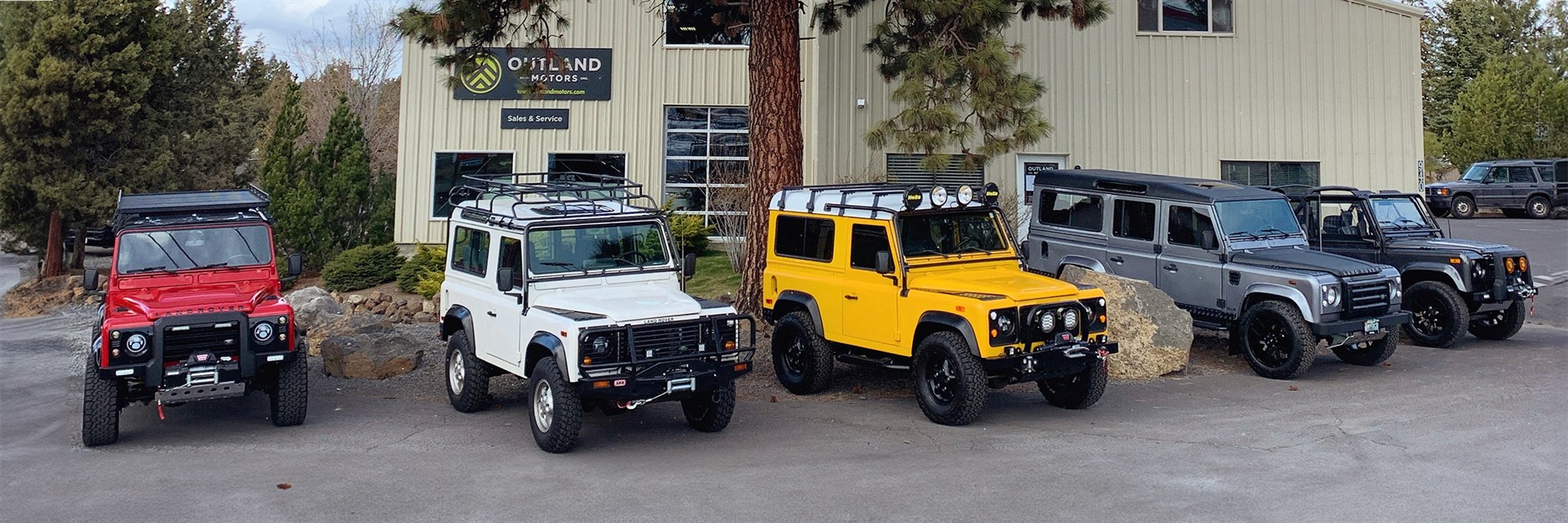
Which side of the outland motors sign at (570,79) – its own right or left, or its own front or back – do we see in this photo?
front

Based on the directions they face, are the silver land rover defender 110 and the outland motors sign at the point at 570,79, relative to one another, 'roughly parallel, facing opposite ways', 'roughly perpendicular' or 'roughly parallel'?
roughly parallel

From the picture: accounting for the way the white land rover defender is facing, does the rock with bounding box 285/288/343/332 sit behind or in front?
behind

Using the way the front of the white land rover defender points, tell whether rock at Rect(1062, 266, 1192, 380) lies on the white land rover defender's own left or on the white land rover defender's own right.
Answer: on the white land rover defender's own left

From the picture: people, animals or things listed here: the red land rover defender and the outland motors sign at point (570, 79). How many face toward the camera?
2

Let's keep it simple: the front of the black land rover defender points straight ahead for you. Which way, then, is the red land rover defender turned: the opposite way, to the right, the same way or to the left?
the same way

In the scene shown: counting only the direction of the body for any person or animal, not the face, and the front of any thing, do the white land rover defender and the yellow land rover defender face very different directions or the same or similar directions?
same or similar directions

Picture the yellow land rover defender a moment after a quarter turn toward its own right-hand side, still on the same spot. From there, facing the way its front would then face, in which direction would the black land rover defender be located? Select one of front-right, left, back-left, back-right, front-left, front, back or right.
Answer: back

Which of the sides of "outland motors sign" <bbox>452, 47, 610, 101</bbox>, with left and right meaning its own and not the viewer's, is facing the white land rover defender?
front

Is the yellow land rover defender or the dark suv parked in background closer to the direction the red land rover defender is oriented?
the yellow land rover defender

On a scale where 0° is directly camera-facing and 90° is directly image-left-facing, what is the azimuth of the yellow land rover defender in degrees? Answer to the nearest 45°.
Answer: approximately 315°

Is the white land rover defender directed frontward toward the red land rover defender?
no

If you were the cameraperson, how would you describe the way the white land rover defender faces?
facing the viewer and to the right of the viewer

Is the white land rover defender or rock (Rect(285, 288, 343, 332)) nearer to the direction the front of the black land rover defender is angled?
the white land rover defender

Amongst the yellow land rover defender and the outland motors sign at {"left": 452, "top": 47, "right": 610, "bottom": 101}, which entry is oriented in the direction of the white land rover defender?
the outland motors sign

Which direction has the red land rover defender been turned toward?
toward the camera

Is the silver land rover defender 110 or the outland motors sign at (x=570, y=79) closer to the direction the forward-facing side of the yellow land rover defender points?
the silver land rover defender 110

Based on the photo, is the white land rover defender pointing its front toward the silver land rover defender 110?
no

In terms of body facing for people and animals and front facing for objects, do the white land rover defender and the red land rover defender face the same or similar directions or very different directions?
same or similar directions
